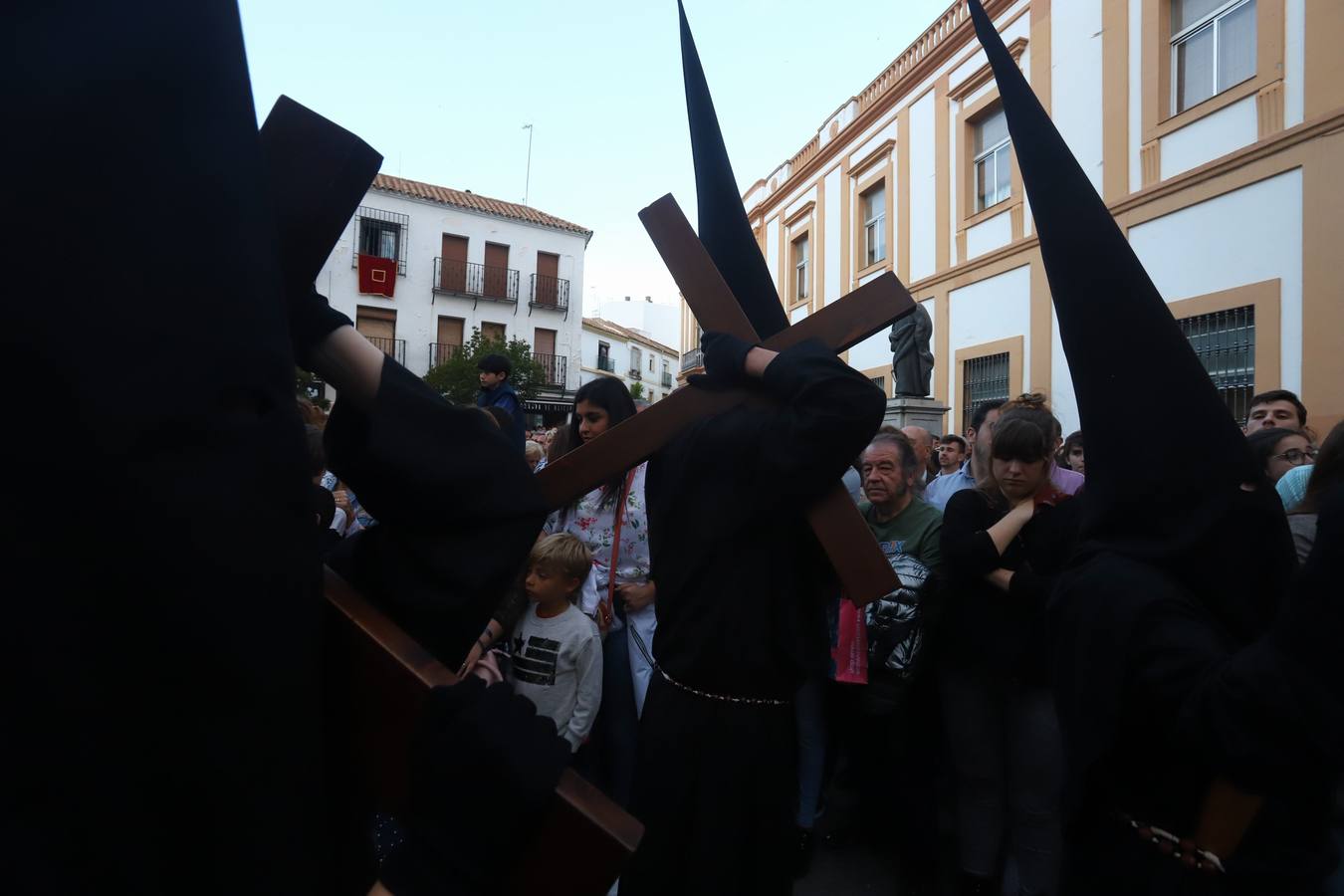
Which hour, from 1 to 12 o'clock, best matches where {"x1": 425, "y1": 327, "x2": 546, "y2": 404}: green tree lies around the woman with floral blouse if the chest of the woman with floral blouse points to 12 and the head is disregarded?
The green tree is roughly at 4 o'clock from the woman with floral blouse.

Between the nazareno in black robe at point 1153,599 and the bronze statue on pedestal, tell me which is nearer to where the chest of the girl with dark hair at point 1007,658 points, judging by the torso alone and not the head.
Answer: the nazareno in black robe

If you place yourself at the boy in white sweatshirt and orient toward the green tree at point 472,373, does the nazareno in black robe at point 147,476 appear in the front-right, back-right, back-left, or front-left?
back-left

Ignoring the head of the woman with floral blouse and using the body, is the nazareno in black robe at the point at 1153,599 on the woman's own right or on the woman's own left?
on the woman's own left

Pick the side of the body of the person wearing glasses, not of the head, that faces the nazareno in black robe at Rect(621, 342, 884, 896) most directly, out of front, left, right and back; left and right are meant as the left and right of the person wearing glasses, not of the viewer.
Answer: right

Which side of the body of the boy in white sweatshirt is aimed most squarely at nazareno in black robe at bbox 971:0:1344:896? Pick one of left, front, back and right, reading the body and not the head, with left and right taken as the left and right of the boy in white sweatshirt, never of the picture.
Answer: left

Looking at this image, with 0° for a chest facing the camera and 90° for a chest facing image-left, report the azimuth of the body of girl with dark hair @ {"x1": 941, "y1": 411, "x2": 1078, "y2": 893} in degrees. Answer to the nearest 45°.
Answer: approximately 0°

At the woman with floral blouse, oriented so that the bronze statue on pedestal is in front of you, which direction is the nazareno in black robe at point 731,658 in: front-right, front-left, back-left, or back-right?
back-right
